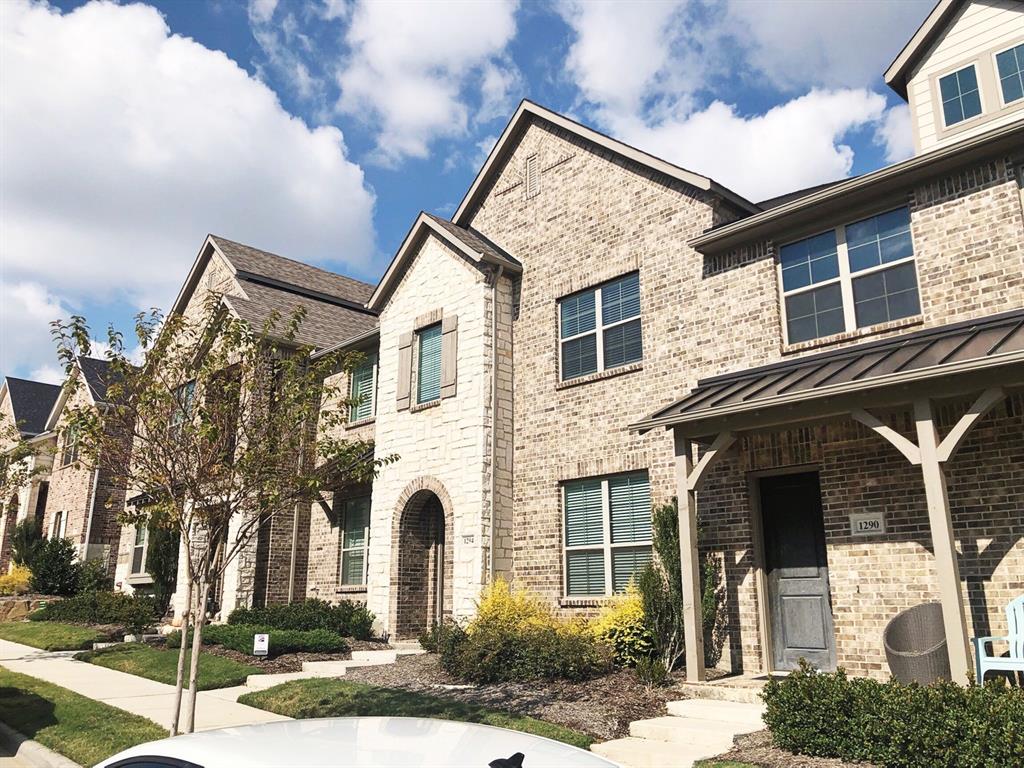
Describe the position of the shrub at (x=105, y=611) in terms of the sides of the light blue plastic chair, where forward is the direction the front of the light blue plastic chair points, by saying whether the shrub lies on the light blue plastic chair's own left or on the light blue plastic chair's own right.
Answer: on the light blue plastic chair's own right

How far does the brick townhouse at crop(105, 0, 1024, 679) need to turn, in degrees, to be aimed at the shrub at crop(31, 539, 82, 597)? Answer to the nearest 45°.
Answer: approximately 90° to its right

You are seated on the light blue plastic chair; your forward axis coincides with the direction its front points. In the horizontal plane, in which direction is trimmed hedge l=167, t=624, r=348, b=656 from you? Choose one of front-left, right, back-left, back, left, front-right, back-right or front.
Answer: front-right

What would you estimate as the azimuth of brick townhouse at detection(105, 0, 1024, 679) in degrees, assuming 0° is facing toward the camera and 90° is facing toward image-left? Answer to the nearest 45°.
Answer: approximately 45°

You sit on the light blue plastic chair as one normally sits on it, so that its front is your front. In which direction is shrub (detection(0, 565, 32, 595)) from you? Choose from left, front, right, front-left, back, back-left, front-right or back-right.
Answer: front-right

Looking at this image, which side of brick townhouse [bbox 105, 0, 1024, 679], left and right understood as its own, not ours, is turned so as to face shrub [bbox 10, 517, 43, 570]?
right

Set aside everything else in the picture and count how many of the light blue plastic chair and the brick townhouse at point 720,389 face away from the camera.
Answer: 0

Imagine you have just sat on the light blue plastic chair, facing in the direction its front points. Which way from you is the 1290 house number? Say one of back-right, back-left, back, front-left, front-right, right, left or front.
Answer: right

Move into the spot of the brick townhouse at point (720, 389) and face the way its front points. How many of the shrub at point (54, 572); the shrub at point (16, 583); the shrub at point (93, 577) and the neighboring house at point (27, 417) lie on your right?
4

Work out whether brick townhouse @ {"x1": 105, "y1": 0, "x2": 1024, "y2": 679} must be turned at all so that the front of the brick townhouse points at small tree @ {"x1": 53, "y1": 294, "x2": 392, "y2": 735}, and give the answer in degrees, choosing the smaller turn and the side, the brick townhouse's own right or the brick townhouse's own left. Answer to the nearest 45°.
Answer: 0° — it already faces it

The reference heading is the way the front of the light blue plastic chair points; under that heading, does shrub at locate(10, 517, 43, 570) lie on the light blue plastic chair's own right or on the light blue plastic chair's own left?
on the light blue plastic chair's own right

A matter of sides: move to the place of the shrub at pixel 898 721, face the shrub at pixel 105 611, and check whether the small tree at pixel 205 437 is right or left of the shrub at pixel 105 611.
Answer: left

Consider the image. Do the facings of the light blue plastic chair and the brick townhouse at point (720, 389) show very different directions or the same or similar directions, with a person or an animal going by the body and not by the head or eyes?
same or similar directions
